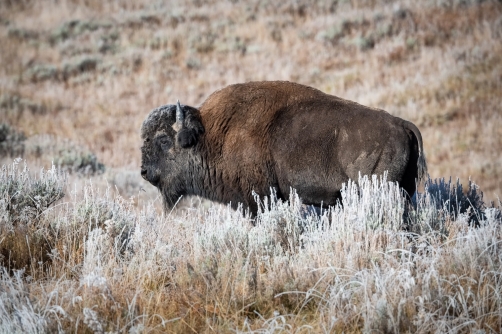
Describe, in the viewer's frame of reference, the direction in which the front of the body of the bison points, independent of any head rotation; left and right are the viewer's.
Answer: facing to the left of the viewer

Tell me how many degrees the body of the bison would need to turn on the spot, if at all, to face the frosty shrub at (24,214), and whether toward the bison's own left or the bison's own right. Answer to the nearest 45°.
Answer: approximately 45° to the bison's own left

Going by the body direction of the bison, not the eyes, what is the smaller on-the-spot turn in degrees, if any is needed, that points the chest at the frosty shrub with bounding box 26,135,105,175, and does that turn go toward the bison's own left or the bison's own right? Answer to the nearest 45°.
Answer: approximately 45° to the bison's own right

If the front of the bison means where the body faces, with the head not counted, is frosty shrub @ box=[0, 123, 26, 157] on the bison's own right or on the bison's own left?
on the bison's own right
